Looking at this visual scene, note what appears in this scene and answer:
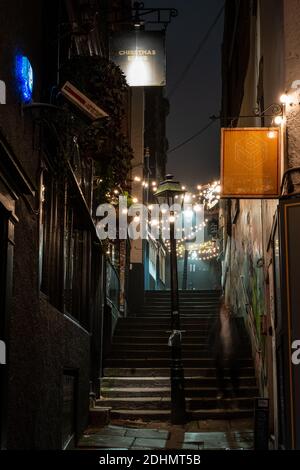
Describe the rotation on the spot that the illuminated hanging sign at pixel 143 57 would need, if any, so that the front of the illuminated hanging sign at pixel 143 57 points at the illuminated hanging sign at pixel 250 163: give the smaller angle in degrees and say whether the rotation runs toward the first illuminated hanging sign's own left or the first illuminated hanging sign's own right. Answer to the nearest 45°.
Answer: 0° — it already faces it

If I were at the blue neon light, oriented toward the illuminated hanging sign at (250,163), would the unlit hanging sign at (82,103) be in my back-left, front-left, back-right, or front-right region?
front-left

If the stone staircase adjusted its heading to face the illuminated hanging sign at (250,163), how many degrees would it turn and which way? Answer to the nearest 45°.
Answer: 0° — it already faces it

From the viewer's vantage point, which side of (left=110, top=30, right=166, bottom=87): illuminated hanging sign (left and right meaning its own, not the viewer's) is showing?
front

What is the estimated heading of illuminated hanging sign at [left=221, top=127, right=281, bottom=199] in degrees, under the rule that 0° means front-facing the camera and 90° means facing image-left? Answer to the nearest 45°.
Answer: approximately 0°

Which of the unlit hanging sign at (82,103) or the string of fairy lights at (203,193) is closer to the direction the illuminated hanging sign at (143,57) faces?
the unlit hanging sign

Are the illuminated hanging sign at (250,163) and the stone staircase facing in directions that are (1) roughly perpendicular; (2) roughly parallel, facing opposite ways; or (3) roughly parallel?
roughly parallel

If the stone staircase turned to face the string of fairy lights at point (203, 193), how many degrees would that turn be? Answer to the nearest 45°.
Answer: approximately 180°

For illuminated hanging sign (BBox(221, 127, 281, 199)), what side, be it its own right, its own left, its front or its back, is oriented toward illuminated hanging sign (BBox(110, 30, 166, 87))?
back

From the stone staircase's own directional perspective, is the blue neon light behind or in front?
in front

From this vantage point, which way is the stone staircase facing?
toward the camera

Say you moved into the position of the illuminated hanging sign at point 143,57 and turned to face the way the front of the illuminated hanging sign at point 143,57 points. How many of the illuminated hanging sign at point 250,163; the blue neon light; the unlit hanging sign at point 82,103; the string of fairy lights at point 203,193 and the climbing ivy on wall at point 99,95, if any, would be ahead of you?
4
